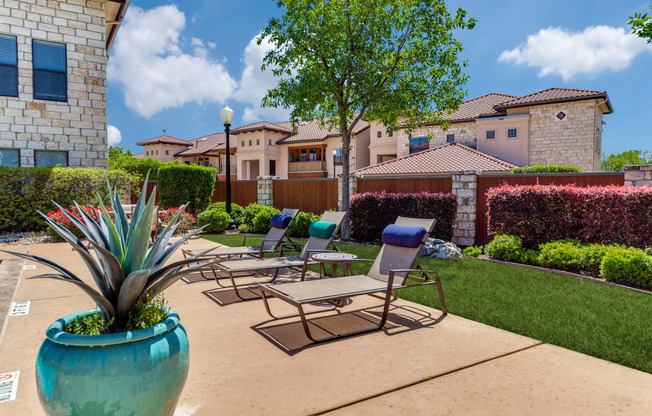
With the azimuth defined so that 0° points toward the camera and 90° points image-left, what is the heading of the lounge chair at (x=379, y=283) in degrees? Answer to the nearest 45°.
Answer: approximately 45°

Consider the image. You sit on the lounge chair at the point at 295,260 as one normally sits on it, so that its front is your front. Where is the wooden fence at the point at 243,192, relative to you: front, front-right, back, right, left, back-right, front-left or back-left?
back-right

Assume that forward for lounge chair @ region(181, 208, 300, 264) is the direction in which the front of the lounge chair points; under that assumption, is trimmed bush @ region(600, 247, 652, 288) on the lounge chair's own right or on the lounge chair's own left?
on the lounge chair's own left

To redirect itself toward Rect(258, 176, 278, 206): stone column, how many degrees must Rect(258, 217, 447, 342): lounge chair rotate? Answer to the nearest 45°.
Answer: approximately 135° to its right

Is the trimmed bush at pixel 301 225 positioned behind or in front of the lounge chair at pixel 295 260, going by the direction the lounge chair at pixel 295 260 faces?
behind

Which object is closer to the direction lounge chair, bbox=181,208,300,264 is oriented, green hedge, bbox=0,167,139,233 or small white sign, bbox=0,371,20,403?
the small white sign

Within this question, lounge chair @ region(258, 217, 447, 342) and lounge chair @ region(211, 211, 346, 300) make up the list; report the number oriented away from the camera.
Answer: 0

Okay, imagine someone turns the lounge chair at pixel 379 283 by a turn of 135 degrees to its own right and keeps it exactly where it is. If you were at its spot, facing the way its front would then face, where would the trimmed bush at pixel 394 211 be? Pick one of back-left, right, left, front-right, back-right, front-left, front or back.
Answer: front

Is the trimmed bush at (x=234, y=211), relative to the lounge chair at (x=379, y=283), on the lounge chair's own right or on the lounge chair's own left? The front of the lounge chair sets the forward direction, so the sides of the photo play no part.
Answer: on the lounge chair's own right

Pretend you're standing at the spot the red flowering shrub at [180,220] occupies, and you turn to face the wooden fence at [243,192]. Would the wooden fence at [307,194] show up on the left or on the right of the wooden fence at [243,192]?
right

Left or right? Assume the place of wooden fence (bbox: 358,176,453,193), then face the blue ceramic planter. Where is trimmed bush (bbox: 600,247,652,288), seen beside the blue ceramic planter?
left

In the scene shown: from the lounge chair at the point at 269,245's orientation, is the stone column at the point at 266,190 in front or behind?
behind

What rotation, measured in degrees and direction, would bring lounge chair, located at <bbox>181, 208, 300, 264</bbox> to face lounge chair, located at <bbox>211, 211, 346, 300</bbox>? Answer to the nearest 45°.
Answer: approximately 45° to its left

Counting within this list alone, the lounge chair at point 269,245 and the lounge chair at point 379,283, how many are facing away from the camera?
0

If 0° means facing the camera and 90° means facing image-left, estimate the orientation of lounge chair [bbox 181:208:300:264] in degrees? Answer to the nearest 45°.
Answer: approximately 45°

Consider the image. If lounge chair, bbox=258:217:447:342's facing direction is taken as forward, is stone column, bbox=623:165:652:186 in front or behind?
behind
